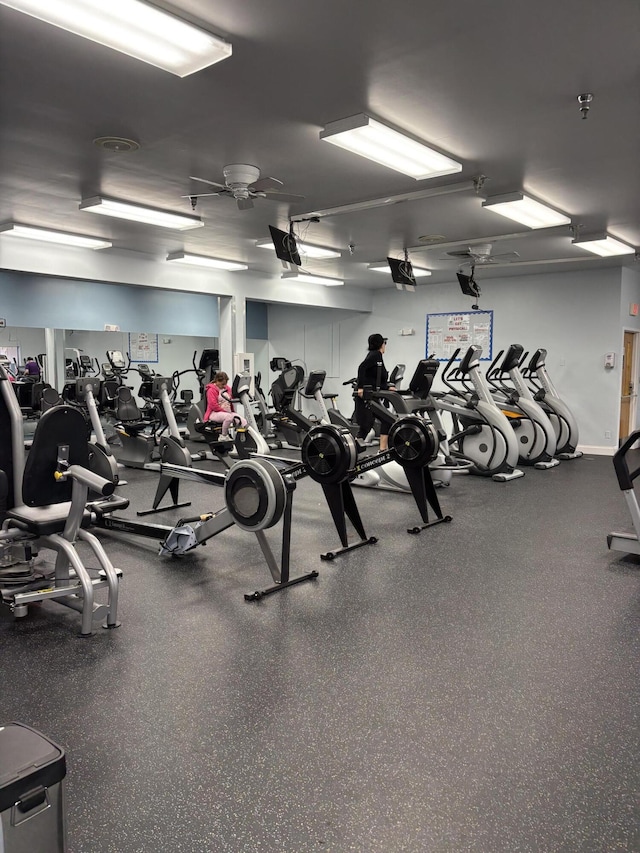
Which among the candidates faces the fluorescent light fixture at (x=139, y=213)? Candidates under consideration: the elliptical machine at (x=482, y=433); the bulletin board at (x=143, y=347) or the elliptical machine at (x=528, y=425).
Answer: the bulletin board

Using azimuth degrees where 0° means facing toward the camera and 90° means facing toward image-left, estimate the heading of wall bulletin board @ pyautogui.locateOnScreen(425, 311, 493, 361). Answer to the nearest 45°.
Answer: approximately 0°
